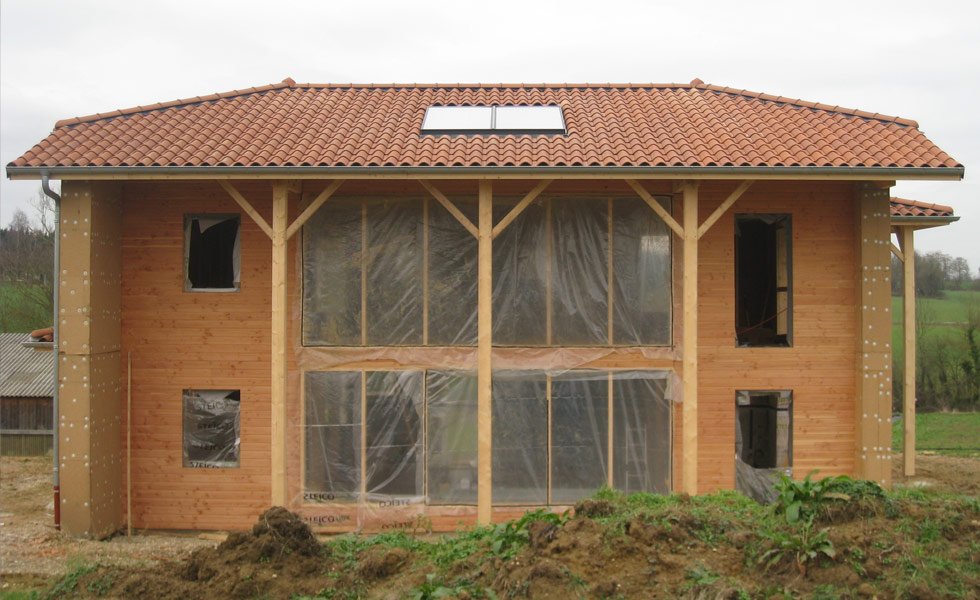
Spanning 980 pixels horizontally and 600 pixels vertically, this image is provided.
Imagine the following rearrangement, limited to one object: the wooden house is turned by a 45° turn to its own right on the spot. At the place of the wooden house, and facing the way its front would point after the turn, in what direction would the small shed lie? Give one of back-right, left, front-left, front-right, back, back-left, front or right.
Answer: right

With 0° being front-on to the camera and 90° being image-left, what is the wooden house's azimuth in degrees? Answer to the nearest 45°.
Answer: approximately 0°

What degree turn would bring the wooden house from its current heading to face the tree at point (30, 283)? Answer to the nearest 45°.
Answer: approximately 135° to its right
